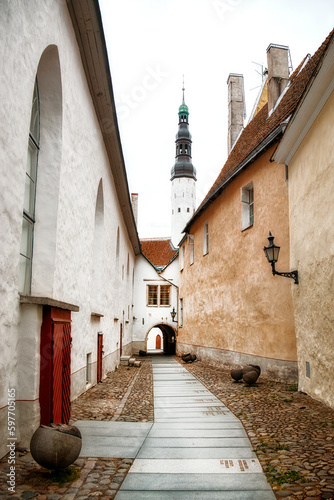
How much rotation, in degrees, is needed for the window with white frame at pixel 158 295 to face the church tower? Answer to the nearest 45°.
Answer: approximately 180°

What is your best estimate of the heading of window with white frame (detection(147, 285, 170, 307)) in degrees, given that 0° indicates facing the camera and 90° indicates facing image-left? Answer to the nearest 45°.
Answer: approximately 0°

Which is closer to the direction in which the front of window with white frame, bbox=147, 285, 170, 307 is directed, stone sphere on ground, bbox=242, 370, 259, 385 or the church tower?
the stone sphere on ground

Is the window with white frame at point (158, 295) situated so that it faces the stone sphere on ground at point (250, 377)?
yes

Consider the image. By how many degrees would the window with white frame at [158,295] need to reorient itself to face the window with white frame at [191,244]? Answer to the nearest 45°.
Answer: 0° — it already faces it

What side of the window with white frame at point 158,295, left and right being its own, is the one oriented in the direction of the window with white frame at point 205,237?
front

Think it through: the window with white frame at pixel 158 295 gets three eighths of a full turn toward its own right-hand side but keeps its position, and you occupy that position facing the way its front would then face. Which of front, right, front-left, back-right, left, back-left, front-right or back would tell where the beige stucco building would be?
back-left

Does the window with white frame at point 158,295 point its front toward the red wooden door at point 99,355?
yes

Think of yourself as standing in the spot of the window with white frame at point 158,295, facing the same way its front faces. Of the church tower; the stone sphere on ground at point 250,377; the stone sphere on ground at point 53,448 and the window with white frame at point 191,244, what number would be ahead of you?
3
